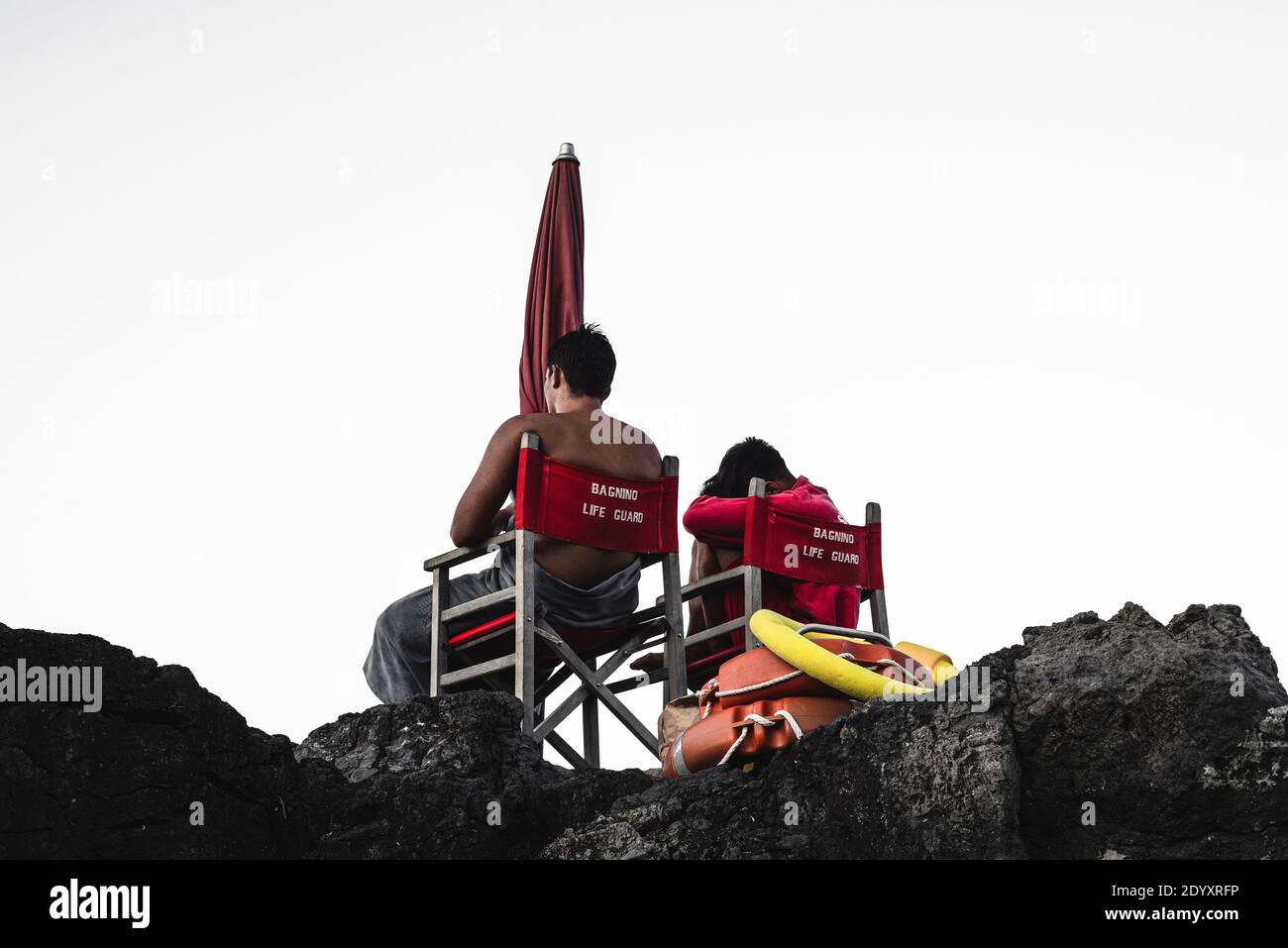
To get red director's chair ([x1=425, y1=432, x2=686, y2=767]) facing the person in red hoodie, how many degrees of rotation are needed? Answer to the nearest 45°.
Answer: approximately 90° to its right

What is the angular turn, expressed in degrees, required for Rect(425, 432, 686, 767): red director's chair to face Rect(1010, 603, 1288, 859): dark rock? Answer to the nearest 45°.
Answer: approximately 180°

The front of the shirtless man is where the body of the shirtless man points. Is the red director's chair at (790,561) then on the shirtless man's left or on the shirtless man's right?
on the shirtless man's right

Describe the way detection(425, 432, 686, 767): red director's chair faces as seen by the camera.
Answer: facing away from the viewer and to the left of the viewer

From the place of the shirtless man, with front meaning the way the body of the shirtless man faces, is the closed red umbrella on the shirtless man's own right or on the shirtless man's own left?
on the shirtless man's own right

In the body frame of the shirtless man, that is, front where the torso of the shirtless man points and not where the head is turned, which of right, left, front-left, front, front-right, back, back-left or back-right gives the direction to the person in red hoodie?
right

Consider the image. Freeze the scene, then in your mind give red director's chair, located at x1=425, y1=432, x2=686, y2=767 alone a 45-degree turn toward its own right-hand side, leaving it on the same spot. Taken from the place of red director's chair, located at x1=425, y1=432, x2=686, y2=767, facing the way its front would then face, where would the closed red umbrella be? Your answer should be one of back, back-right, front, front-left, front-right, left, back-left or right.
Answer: front

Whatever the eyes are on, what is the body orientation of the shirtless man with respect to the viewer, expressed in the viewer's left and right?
facing away from the viewer and to the left of the viewer
